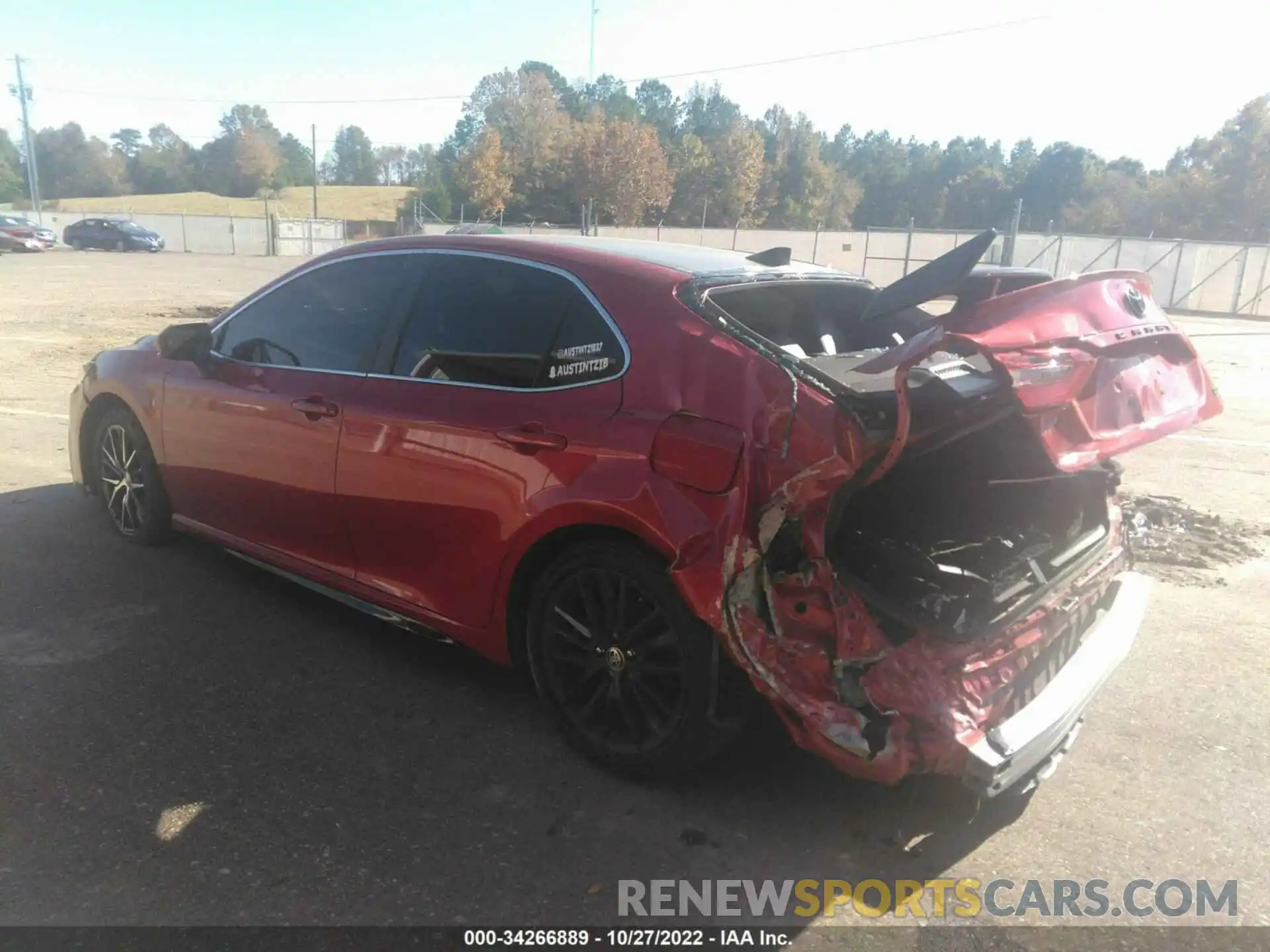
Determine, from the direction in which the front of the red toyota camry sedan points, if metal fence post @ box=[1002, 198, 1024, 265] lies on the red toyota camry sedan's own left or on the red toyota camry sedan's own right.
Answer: on the red toyota camry sedan's own right

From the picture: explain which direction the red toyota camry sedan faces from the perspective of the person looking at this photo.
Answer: facing away from the viewer and to the left of the viewer

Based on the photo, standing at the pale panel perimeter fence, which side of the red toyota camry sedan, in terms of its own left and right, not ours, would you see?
right
